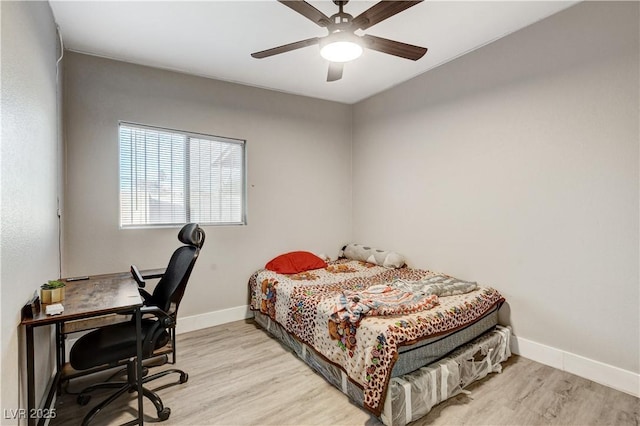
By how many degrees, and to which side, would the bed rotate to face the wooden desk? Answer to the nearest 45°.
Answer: approximately 90° to its right

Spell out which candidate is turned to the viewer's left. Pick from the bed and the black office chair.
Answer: the black office chair

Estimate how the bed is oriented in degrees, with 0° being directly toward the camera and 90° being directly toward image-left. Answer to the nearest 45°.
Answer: approximately 315°

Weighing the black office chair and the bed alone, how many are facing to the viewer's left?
1

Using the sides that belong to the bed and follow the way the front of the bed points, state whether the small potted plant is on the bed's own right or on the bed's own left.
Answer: on the bed's own right

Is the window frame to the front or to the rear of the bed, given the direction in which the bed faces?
to the rear

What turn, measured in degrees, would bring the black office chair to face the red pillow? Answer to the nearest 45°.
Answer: approximately 135° to its right

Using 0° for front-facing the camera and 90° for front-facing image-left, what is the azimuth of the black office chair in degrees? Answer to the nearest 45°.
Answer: approximately 90°

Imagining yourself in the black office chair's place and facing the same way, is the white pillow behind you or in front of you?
behind

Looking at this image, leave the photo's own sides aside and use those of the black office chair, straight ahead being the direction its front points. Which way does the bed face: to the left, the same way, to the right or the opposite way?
to the left

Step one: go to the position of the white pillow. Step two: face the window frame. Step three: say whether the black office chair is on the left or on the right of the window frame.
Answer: left

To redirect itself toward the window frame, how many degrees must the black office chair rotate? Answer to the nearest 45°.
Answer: approximately 90° to its right
